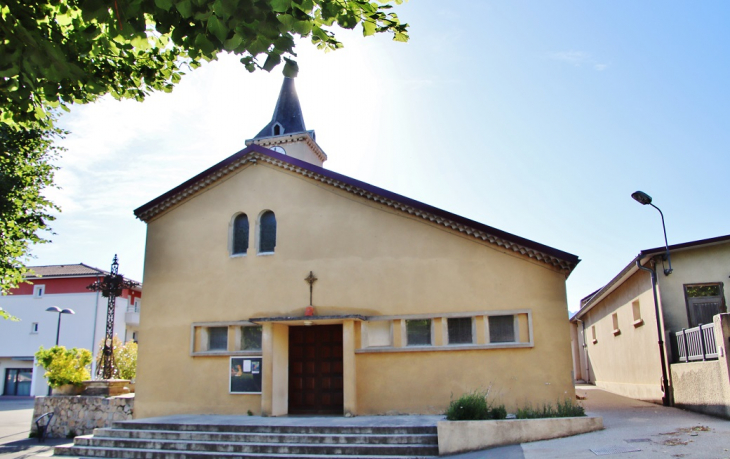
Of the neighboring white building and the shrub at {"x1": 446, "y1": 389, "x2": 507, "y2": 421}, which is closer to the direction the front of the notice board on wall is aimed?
the shrub

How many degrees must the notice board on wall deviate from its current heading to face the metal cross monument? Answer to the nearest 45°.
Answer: approximately 135° to its right

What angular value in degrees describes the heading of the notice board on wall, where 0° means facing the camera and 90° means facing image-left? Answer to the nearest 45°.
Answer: approximately 0°

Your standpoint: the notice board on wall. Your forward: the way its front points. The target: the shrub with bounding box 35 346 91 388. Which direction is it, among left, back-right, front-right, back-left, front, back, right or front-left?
back-right

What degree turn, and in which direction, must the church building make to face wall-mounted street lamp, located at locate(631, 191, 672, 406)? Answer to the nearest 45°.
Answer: approximately 90° to its left

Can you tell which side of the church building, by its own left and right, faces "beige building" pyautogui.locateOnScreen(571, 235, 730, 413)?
left

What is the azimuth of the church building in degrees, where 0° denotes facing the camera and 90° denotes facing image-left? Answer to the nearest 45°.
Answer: approximately 0°

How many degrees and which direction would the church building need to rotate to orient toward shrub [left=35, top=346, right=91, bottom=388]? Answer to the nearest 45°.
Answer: approximately 45° to its right

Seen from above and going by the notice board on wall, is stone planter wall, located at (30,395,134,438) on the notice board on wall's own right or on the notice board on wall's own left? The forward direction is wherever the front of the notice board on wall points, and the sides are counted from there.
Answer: on the notice board on wall's own right

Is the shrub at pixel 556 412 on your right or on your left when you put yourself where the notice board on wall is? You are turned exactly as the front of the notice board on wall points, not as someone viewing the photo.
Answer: on your left
